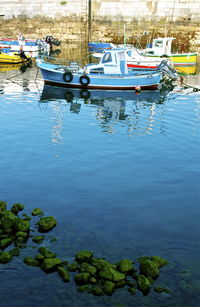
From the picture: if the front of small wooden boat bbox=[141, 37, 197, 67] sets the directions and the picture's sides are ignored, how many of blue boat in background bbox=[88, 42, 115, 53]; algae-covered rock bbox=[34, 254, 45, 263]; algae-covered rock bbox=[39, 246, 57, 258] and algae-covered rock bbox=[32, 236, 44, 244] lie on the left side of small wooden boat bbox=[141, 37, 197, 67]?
3

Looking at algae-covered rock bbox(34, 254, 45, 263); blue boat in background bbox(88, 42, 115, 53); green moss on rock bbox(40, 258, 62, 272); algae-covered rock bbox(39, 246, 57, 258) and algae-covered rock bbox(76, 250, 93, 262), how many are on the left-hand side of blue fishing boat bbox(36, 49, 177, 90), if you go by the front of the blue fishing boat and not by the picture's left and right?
4

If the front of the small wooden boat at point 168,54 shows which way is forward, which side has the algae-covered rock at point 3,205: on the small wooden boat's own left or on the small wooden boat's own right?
on the small wooden boat's own left

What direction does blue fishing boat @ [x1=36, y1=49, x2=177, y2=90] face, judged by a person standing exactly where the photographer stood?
facing to the left of the viewer

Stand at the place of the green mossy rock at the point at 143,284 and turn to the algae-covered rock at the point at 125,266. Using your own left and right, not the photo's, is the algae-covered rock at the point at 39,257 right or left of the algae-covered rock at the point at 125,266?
left

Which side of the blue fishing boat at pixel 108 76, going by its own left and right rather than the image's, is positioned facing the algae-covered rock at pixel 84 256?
left

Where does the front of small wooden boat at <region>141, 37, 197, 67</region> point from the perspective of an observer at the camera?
facing to the left of the viewer
